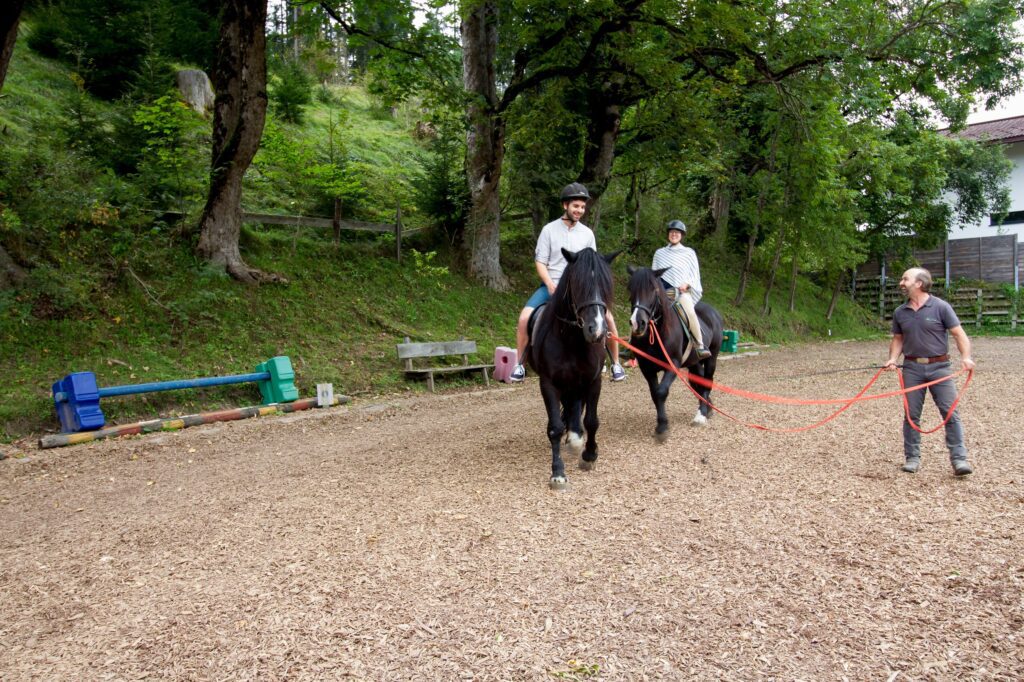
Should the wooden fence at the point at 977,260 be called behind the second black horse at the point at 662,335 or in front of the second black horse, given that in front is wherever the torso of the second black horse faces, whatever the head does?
behind

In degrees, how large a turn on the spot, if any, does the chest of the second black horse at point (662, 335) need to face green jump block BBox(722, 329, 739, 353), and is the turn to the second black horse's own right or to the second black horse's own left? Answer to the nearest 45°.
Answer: approximately 135° to the second black horse's own right

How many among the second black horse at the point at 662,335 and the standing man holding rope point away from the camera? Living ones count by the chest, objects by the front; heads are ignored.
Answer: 0

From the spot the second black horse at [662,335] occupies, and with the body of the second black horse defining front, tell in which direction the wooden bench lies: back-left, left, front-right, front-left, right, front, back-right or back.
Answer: right

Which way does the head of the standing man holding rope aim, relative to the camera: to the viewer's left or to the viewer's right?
to the viewer's left

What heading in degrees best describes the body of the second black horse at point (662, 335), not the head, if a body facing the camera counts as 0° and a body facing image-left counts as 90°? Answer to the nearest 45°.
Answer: approximately 45°

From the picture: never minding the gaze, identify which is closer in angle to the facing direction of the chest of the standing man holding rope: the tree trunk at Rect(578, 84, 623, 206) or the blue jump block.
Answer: the blue jump block

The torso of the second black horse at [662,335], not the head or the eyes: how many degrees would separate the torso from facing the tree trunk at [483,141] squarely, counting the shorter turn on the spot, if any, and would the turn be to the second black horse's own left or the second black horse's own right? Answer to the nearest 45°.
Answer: approximately 90° to the second black horse's own right

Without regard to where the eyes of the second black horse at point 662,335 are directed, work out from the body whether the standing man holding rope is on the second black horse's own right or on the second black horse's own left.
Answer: on the second black horse's own left

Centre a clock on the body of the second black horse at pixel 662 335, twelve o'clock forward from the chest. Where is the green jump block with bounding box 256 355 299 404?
The green jump block is roughly at 2 o'clock from the second black horse.

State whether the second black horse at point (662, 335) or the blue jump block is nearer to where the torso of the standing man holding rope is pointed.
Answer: the blue jump block

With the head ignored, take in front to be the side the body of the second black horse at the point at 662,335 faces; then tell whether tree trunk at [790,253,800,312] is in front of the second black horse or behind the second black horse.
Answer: behind

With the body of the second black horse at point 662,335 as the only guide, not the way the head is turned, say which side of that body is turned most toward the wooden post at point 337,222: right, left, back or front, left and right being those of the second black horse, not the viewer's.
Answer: right
